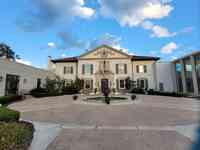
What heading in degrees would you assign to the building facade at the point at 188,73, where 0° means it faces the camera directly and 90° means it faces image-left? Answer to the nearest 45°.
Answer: approximately 90°

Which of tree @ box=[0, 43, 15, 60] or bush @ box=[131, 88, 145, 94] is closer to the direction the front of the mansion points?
the bush

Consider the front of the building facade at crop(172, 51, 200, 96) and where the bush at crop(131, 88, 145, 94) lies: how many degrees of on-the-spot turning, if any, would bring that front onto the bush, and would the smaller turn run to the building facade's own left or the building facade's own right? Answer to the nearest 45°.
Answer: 0° — it already faces it

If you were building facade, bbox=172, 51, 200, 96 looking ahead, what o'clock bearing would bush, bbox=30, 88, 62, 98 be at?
The bush is roughly at 11 o'clock from the building facade.

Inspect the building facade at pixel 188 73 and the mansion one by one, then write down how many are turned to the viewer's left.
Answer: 1

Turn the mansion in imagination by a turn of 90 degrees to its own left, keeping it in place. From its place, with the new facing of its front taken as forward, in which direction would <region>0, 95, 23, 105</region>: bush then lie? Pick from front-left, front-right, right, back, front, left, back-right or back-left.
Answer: back-right

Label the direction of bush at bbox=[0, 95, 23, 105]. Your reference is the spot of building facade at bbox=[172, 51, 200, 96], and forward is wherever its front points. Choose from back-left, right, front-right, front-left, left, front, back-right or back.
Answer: front-left

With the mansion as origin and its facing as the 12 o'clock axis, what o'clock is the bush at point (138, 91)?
The bush is roughly at 10 o'clock from the mansion.

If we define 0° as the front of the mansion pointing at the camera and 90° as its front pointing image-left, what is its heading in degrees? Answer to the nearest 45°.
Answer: approximately 0°

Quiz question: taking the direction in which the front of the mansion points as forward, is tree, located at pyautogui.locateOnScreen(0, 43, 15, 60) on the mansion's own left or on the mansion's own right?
on the mansion's own right

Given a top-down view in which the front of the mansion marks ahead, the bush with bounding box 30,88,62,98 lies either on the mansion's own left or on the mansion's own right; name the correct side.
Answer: on the mansion's own right
